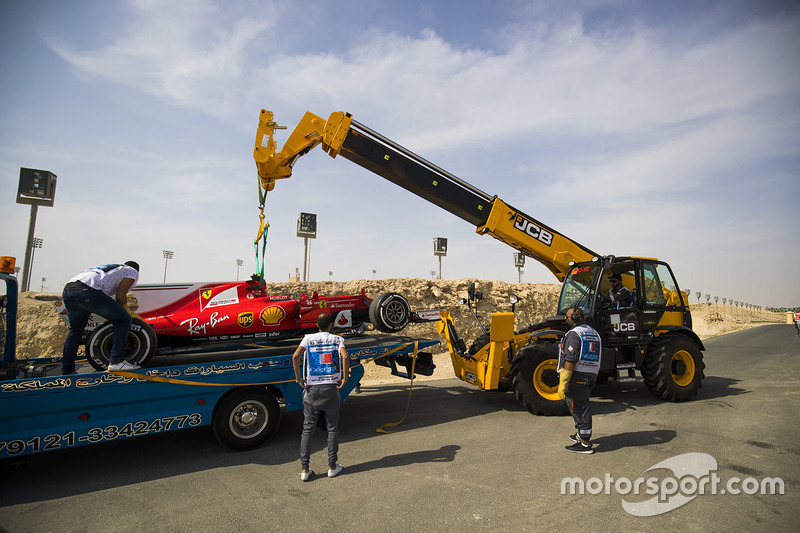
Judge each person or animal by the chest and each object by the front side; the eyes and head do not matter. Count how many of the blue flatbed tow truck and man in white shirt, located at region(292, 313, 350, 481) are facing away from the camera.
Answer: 1

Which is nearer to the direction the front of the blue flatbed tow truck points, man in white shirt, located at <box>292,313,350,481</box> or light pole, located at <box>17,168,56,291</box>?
the light pole

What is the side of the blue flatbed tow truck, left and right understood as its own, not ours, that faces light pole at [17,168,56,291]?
right

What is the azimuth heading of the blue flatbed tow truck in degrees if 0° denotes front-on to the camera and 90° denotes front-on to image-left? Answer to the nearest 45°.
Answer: approximately 90°

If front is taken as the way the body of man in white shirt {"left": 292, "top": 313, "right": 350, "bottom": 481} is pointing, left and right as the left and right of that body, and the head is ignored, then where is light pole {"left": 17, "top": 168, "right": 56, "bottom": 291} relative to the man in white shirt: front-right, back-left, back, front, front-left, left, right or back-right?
front-left

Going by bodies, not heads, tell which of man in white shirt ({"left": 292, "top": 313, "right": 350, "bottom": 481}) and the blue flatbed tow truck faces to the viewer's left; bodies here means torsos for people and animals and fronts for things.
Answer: the blue flatbed tow truck

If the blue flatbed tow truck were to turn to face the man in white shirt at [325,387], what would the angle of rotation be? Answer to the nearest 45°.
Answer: approximately 135° to its left

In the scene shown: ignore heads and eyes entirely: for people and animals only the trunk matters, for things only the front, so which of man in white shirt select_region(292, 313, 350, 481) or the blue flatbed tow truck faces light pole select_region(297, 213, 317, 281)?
the man in white shirt

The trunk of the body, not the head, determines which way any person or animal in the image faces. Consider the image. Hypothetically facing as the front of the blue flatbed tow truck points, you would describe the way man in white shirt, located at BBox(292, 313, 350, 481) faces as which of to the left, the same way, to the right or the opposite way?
to the right

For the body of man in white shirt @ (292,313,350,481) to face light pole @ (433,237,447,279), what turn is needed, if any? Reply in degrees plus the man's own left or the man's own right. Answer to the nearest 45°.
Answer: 0° — they already face it

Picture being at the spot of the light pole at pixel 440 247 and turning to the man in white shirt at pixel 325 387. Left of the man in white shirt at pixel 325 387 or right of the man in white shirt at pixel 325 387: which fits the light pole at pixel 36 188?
right

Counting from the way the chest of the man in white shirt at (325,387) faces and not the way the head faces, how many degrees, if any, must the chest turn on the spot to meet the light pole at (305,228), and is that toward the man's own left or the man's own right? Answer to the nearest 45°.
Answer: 0° — they already face it

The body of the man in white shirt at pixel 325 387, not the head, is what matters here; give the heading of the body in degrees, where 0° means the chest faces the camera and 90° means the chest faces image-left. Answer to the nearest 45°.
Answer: approximately 180°

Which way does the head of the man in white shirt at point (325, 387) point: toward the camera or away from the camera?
away from the camera
